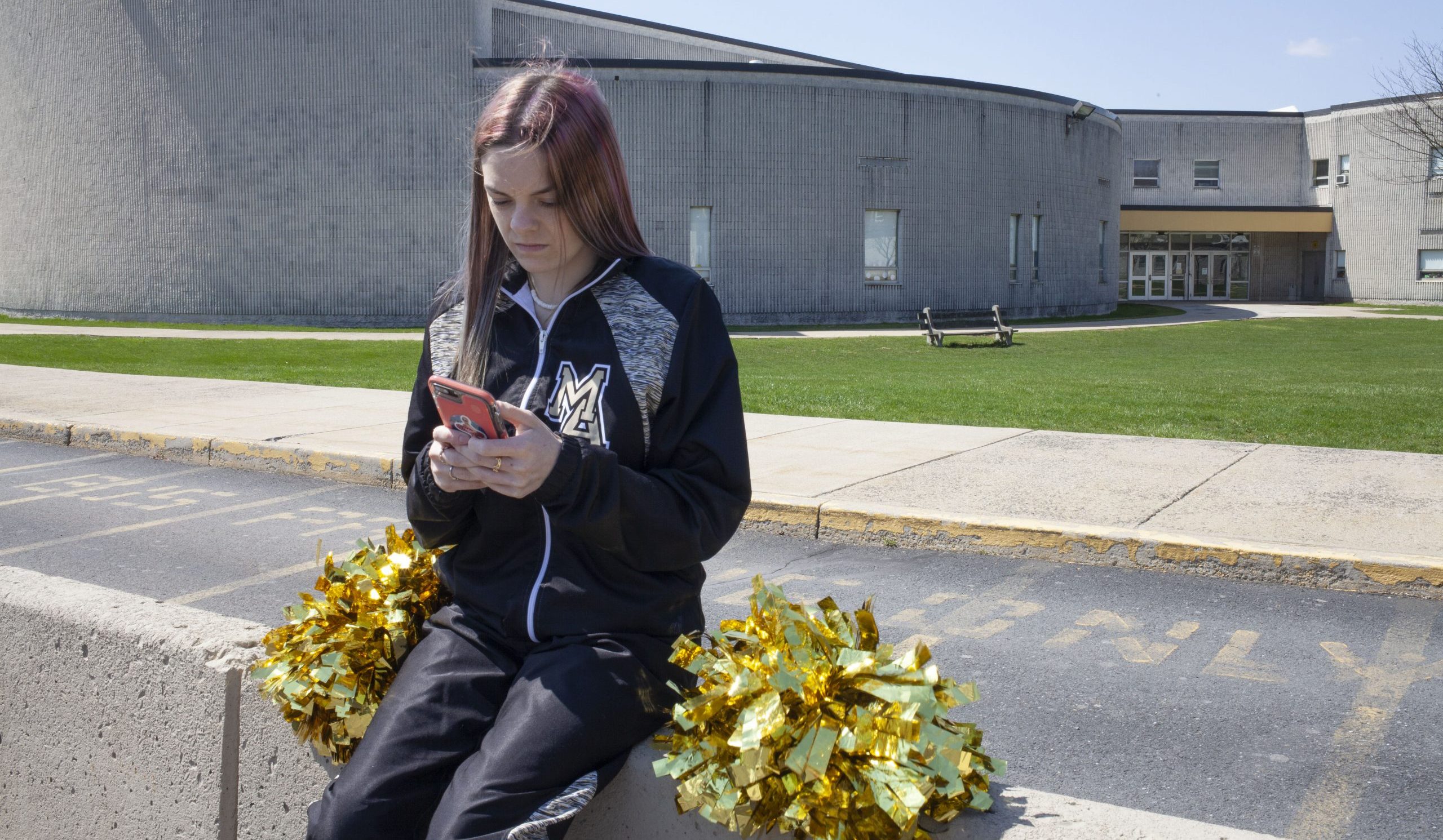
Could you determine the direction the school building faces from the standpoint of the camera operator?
facing the viewer

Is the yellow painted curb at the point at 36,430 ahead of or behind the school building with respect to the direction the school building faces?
ahead

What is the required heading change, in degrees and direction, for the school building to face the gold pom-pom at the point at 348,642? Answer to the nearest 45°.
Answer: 0° — it already faces it

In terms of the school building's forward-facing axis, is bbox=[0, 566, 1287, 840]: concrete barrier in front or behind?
in front

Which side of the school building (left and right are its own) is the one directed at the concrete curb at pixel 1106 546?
front

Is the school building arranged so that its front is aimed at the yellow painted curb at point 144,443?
yes

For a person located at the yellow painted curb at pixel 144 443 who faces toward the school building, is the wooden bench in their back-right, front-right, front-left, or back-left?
front-right

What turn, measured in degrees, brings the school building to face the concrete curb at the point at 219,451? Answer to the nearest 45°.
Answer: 0° — it already faces it

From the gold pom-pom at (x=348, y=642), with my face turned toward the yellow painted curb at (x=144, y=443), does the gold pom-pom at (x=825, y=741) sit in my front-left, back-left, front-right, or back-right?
back-right

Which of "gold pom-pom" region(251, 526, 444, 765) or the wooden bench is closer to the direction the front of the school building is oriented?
the gold pom-pom
